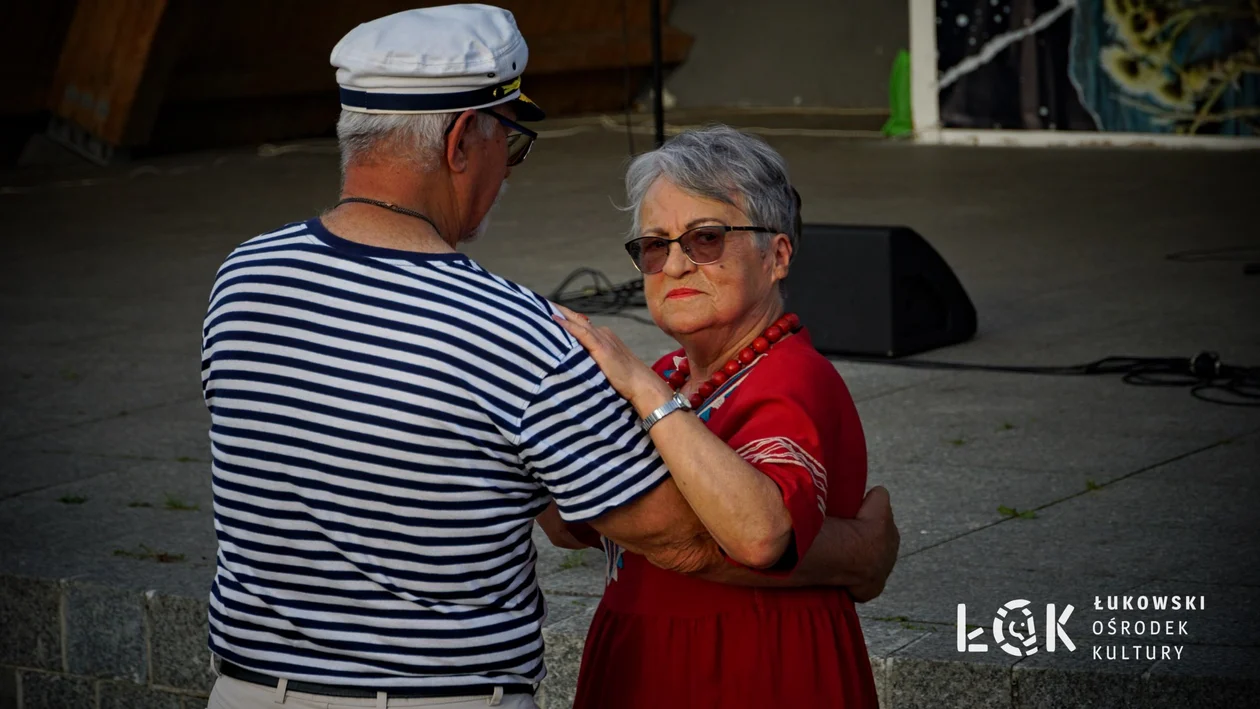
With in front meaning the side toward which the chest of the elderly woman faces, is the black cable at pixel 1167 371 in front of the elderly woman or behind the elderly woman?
behind

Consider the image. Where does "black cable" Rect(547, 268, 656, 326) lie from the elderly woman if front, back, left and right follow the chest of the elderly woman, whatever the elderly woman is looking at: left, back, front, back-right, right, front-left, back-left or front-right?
back-right

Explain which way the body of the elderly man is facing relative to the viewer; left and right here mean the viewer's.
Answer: facing away from the viewer and to the right of the viewer

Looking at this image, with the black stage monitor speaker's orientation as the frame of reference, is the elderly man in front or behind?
behind

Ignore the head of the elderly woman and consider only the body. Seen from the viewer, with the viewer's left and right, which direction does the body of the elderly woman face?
facing the viewer and to the left of the viewer

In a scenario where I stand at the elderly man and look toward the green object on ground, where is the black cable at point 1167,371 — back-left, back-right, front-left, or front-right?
front-right

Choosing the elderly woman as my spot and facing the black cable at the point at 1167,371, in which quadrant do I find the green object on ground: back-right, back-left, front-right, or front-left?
front-left

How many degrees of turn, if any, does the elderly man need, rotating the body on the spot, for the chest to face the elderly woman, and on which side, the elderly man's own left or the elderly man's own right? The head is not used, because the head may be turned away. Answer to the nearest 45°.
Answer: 0° — they already face them

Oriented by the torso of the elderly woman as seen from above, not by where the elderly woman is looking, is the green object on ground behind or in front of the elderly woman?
behind

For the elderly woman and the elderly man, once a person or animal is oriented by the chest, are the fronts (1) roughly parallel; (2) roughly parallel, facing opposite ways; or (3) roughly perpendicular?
roughly parallel, facing opposite ways

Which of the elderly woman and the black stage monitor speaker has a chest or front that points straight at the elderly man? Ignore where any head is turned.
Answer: the elderly woman

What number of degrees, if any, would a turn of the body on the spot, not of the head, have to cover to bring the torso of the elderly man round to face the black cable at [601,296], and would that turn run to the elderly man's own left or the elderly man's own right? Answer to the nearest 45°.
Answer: approximately 45° to the elderly man's own left

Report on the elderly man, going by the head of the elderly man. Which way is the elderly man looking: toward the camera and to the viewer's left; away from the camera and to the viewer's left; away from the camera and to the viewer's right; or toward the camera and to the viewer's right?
away from the camera and to the viewer's right

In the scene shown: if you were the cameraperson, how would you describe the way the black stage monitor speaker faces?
facing away from the viewer and to the right of the viewer
